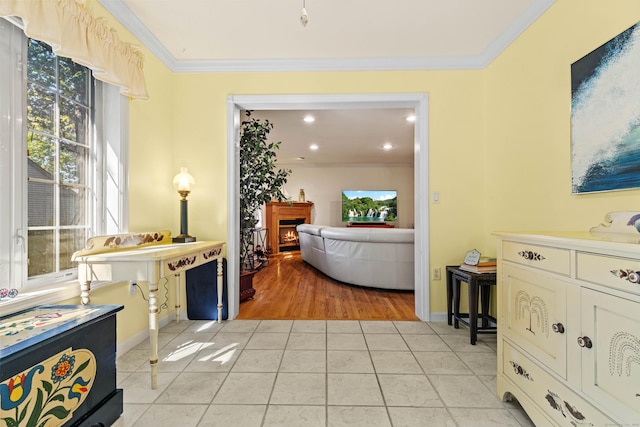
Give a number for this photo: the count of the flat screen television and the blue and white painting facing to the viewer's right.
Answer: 0

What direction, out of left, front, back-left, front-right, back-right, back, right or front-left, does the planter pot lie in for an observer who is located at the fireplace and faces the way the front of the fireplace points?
front-right

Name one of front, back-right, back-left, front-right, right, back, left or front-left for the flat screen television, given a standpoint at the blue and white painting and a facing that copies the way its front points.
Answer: right

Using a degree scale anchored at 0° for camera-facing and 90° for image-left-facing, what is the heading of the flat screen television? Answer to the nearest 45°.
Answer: approximately 0°

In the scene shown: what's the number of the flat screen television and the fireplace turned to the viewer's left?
0

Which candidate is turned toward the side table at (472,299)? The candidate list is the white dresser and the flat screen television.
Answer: the flat screen television

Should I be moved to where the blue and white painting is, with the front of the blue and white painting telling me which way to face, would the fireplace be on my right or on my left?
on my right

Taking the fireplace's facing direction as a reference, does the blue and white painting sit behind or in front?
in front

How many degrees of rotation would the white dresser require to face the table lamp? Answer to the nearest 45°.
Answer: approximately 45° to its right

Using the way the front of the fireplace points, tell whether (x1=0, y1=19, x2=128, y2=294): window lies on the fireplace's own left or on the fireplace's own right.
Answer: on the fireplace's own right
